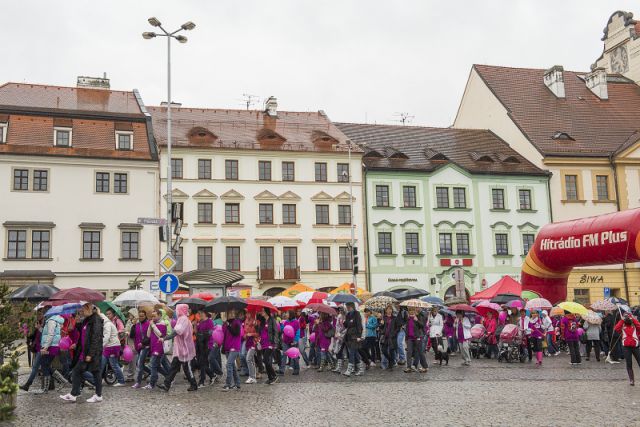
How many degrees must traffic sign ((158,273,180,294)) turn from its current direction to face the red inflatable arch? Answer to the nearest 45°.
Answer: approximately 90° to its left

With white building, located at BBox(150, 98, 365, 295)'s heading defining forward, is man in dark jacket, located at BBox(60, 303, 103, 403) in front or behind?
in front

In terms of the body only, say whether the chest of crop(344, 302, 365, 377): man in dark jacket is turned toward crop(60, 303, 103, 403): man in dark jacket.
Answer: yes

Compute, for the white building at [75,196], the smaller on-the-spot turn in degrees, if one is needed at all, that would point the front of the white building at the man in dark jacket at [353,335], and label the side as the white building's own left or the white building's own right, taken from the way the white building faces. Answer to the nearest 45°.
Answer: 0° — it already faces them

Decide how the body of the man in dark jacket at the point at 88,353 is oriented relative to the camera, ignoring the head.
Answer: to the viewer's left

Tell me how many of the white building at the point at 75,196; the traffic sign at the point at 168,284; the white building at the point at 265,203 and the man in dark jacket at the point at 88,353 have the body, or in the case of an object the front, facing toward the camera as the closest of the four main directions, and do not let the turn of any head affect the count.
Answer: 3

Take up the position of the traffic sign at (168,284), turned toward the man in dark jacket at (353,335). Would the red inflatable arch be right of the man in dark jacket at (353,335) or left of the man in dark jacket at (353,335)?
left

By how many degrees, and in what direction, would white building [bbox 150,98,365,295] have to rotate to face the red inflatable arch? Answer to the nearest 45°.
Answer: approximately 45° to its left

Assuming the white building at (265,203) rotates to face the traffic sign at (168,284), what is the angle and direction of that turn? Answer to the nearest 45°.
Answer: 0° — it already faces it

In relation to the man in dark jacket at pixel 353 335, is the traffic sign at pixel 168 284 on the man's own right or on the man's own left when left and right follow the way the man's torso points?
on the man's own right
